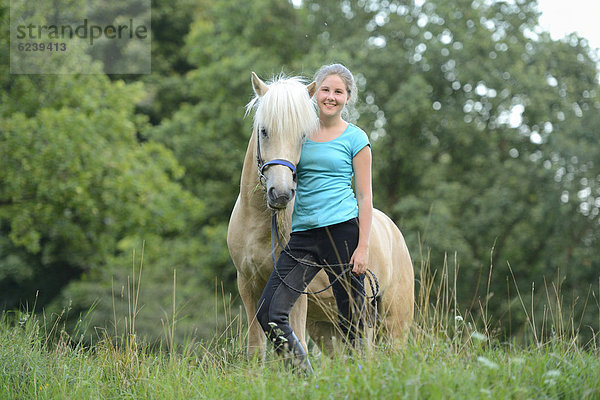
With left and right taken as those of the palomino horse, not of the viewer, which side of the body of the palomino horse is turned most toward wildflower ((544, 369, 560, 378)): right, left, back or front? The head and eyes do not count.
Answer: left

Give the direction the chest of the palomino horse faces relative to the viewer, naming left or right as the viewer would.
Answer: facing the viewer and to the left of the viewer

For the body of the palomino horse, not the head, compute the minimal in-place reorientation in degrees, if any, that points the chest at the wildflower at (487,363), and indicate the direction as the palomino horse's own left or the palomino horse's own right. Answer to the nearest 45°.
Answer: approximately 90° to the palomino horse's own left

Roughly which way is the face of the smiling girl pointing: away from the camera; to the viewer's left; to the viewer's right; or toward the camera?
toward the camera
